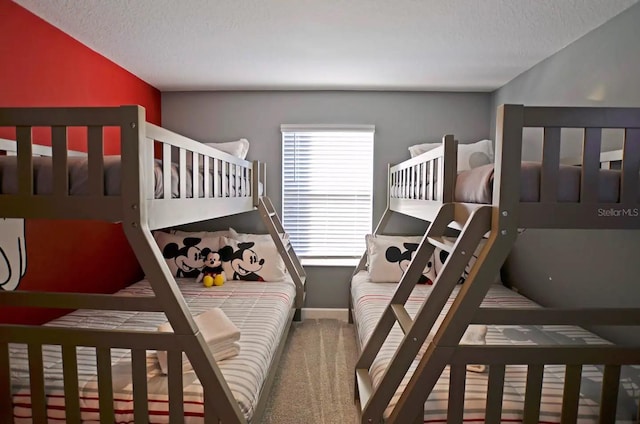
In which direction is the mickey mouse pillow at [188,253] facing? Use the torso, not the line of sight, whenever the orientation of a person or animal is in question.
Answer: toward the camera

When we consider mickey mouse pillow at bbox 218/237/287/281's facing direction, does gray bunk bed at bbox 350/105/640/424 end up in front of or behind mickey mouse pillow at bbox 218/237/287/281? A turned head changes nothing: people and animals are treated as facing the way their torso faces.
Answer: in front

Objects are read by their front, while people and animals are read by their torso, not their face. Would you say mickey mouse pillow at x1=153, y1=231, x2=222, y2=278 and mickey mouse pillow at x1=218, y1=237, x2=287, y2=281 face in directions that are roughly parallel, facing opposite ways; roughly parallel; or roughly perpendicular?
roughly parallel

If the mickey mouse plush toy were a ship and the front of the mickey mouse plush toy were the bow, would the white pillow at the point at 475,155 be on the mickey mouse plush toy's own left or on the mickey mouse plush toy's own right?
on the mickey mouse plush toy's own left

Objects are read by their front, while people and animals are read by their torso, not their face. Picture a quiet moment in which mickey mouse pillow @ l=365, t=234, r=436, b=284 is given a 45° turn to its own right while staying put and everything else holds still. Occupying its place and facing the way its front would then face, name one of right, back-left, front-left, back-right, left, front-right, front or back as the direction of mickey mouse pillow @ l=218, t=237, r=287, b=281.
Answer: front-right

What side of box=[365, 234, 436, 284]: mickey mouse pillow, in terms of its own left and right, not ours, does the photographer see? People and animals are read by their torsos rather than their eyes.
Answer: front

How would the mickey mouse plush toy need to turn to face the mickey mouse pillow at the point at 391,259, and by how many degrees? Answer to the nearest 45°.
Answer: approximately 90° to its left

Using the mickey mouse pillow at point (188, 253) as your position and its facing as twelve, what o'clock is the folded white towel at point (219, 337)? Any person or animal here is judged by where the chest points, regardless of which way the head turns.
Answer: The folded white towel is roughly at 12 o'clock from the mickey mouse pillow.

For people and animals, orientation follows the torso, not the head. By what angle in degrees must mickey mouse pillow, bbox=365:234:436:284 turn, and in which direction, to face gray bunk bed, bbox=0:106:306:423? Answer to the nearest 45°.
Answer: approximately 45° to its right

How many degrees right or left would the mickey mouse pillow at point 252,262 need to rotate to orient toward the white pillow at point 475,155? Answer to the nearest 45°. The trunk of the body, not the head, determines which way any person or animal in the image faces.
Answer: approximately 90° to its left

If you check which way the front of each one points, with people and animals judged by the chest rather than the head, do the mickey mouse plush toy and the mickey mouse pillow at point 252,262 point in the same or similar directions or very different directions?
same or similar directions
